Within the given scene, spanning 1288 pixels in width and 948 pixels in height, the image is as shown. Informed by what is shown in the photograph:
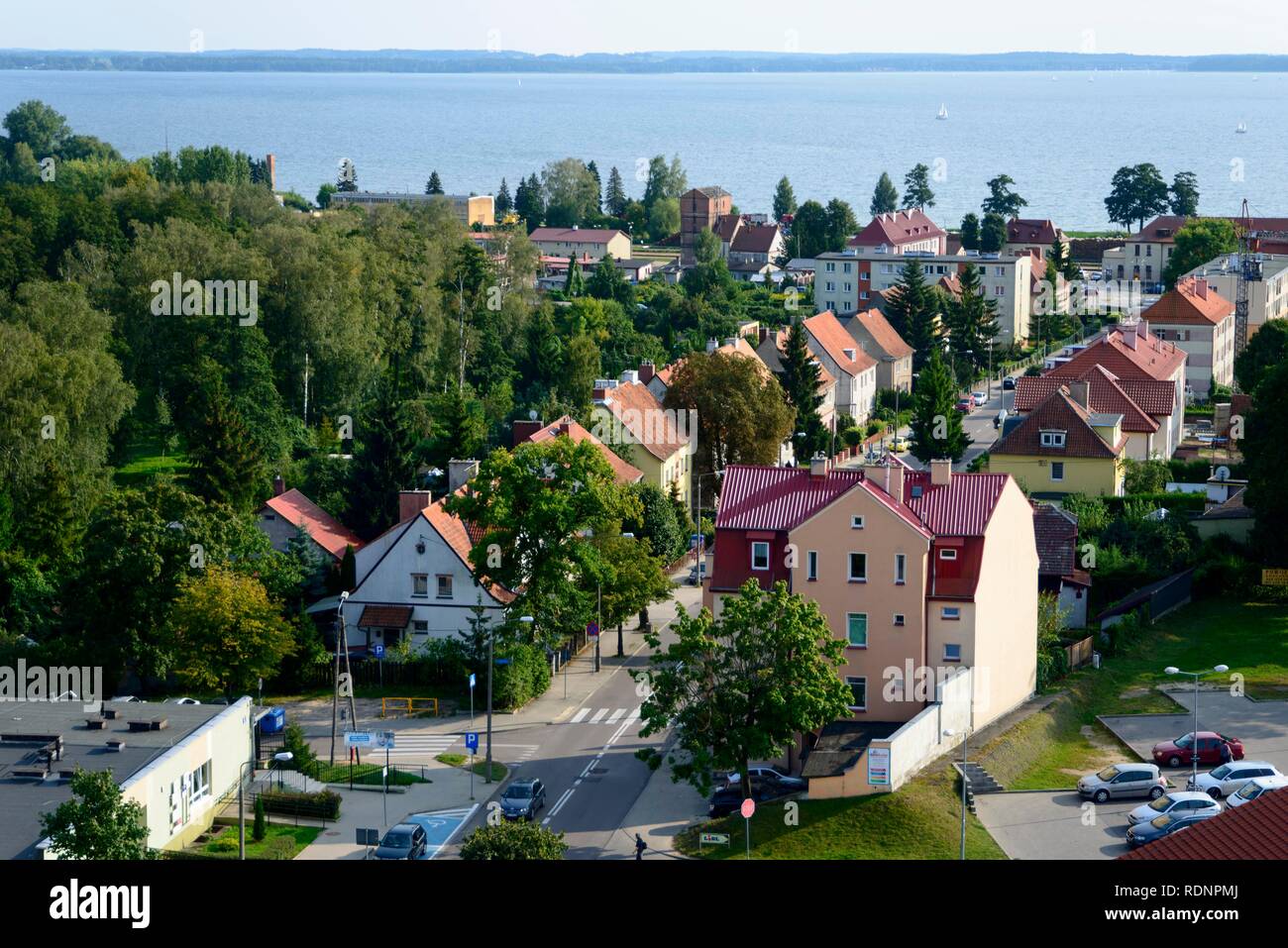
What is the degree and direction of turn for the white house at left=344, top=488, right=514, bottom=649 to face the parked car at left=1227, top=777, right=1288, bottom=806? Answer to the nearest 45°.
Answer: approximately 45° to its left

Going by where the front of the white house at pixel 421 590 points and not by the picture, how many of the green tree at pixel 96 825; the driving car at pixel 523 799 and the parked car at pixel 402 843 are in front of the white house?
3

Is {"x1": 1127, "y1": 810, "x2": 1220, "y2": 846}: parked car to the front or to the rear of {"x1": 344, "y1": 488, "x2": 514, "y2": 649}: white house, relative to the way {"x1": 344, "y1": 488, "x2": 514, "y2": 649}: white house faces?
to the front

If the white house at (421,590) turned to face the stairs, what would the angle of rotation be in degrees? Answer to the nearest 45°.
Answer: approximately 45° to its left

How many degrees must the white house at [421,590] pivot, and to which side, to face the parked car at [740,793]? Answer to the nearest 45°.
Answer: approximately 45° to its left

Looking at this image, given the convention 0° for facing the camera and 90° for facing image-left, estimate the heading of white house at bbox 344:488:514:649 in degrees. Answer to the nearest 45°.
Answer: approximately 0°

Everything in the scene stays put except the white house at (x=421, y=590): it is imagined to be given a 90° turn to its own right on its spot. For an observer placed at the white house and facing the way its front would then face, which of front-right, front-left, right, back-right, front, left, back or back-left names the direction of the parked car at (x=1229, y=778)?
back-left

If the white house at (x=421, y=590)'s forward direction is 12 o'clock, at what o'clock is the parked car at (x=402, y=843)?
The parked car is roughly at 12 o'clock from the white house.

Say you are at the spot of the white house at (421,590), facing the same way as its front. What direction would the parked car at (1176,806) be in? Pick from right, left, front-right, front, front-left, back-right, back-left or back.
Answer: front-left
